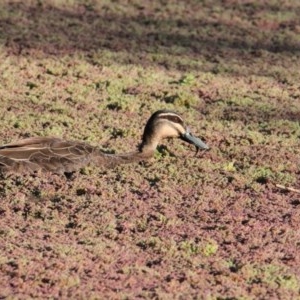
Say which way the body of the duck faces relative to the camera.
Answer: to the viewer's right
